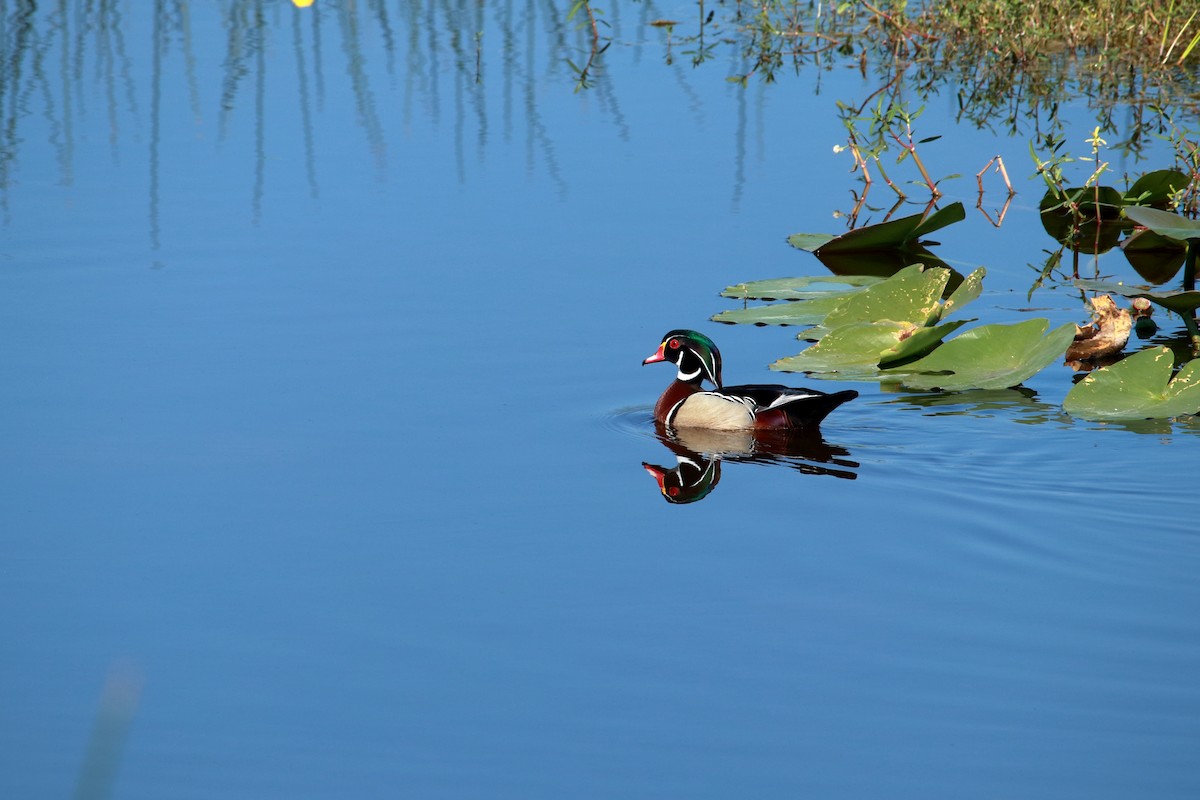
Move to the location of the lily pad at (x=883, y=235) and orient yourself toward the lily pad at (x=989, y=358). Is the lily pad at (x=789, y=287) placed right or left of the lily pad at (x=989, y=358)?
right

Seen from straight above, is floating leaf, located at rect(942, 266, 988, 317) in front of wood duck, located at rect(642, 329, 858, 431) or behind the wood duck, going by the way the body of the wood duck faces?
behind

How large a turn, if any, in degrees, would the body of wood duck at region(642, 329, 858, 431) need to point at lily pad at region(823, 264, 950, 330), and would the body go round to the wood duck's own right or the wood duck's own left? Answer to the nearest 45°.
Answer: approximately 135° to the wood duck's own right

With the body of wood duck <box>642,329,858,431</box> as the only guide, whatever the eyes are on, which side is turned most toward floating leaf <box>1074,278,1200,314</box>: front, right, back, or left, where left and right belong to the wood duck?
back

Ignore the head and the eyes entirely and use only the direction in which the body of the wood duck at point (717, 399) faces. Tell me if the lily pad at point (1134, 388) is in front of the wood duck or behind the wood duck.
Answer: behind

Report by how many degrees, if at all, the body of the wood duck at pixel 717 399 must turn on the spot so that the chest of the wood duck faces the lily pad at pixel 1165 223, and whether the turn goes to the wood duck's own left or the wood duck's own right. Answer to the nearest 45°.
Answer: approximately 135° to the wood duck's own right

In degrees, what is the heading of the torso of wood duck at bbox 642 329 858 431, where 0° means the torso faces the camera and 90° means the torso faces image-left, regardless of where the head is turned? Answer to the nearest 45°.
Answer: approximately 90°

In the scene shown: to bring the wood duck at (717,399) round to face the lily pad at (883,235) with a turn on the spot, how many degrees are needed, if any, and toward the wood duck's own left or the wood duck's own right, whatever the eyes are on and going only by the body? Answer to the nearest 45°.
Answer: approximately 90° to the wood duck's own right

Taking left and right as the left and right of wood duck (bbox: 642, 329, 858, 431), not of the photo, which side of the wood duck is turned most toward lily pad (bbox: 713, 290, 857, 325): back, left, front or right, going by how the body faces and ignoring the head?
right

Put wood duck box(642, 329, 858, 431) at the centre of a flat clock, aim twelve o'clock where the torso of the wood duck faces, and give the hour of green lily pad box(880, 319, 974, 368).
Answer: The green lily pad is roughly at 5 o'clock from the wood duck.

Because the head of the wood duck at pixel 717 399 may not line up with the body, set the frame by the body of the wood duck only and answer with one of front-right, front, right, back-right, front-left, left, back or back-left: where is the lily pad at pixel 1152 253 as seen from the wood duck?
back-right

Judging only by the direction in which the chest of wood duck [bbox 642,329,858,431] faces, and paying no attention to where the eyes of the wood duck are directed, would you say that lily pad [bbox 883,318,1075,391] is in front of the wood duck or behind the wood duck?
behind

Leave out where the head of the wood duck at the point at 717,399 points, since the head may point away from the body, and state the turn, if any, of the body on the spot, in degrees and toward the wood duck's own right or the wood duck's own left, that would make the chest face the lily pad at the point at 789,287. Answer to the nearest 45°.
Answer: approximately 90° to the wood duck's own right
